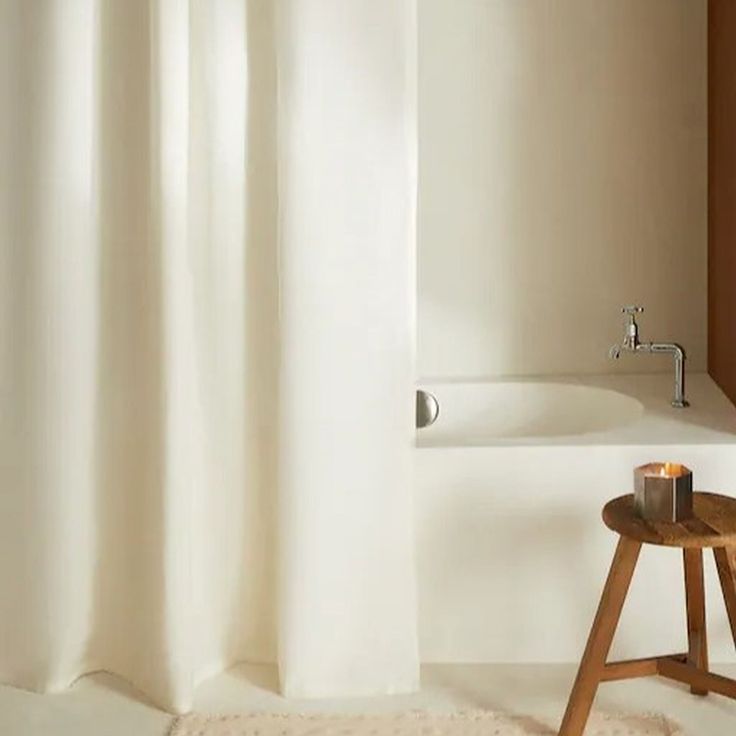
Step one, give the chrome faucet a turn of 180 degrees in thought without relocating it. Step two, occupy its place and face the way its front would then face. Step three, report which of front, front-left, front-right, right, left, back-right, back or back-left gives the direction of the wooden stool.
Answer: right

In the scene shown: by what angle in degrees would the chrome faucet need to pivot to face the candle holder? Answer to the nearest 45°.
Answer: approximately 90° to its left

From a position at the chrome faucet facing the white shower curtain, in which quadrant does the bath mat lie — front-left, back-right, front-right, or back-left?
front-left

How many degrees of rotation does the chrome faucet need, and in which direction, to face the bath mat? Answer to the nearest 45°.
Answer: approximately 45° to its left

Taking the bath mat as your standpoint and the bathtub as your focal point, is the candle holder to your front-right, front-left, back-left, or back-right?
front-right

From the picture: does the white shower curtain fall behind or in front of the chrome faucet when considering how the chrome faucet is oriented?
in front

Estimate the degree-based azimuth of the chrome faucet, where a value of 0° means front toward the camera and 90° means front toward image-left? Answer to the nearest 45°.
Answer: approximately 90°
